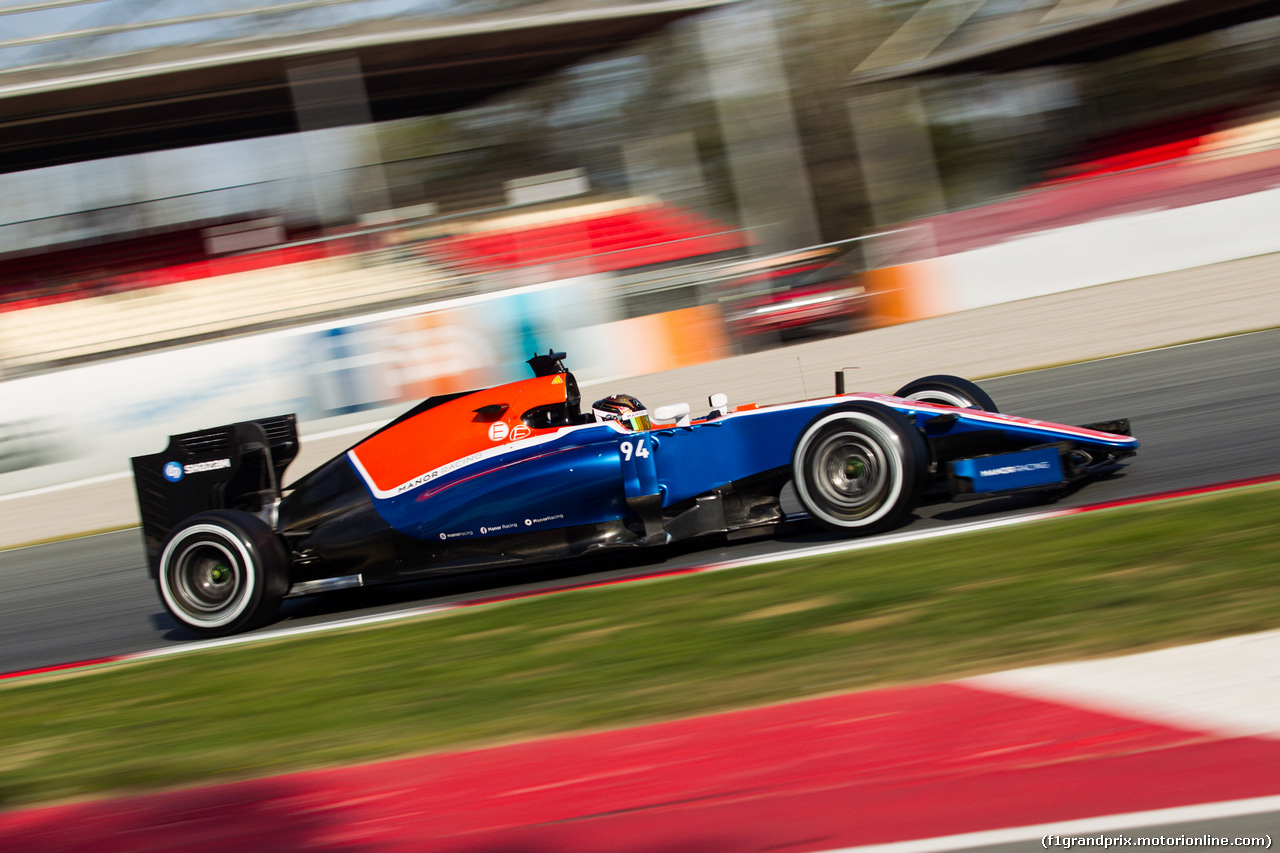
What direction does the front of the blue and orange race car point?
to the viewer's right
